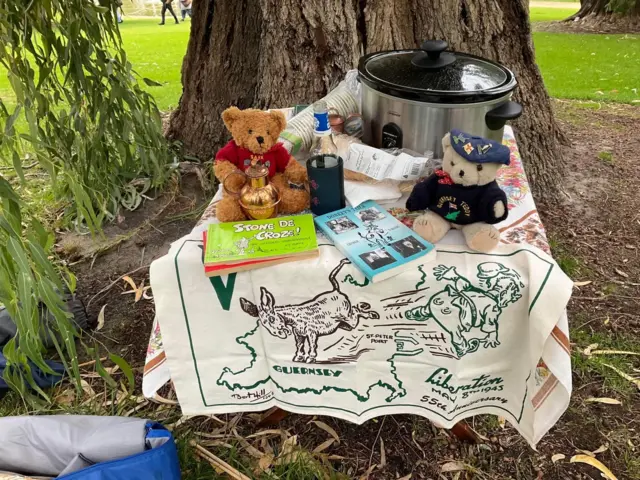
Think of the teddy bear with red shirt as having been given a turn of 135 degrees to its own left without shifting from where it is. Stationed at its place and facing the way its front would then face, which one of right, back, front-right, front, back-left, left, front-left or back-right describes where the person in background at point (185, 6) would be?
front-left

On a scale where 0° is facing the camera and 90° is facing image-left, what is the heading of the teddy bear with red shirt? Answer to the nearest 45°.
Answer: approximately 0°

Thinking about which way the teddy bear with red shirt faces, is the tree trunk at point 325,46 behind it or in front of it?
behind
